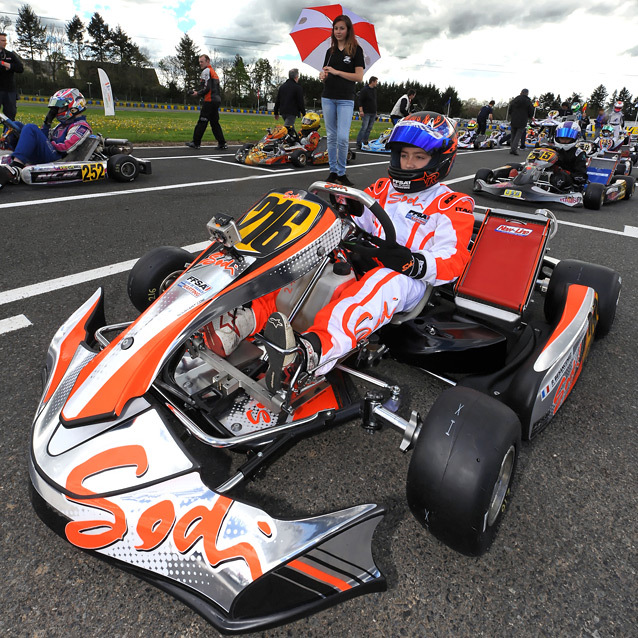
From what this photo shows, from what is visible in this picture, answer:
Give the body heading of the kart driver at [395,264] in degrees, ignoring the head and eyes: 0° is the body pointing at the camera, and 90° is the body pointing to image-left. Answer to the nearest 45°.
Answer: approximately 45°

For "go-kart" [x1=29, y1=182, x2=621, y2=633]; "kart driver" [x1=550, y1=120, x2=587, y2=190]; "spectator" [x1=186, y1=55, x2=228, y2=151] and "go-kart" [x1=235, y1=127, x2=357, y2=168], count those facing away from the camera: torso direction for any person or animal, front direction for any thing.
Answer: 0

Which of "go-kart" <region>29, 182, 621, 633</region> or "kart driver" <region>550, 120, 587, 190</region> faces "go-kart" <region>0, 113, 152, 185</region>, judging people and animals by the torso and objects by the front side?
the kart driver

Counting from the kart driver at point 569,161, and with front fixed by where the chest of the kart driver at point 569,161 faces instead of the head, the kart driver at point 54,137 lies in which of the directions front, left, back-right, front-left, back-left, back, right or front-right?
front

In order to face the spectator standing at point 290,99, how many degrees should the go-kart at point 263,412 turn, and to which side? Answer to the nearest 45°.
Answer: approximately 135° to its right

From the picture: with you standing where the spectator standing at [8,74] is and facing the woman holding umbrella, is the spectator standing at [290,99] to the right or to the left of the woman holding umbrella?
left

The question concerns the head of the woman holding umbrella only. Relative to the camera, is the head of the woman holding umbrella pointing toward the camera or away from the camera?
toward the camera

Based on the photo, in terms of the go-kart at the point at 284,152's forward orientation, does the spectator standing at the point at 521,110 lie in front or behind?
behind

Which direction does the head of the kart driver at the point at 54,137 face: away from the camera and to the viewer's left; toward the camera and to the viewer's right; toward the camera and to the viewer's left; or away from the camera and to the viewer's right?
toward the camera and to the viewer's left

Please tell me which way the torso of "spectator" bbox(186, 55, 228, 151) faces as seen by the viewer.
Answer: to the viewer's left

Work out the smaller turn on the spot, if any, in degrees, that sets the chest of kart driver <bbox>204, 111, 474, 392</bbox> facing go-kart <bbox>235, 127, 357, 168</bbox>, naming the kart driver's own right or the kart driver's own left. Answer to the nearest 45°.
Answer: approximately 135° to the kart driver's own right

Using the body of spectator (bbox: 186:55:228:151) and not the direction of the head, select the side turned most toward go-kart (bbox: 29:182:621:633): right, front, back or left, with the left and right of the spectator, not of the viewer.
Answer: left

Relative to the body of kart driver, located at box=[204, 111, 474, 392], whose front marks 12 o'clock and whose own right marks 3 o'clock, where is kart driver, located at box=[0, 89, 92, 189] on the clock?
kart driver, located at box=[0, 89, 92, 189] is roughly at 3 o'clock from kart driver, located at box=[204, 111, 474, 392].

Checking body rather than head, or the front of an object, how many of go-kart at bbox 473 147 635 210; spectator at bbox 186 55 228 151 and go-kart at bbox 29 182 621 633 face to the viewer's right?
0

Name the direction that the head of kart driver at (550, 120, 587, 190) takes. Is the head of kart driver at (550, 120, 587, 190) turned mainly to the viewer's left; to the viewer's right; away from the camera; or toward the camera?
toward the camera
